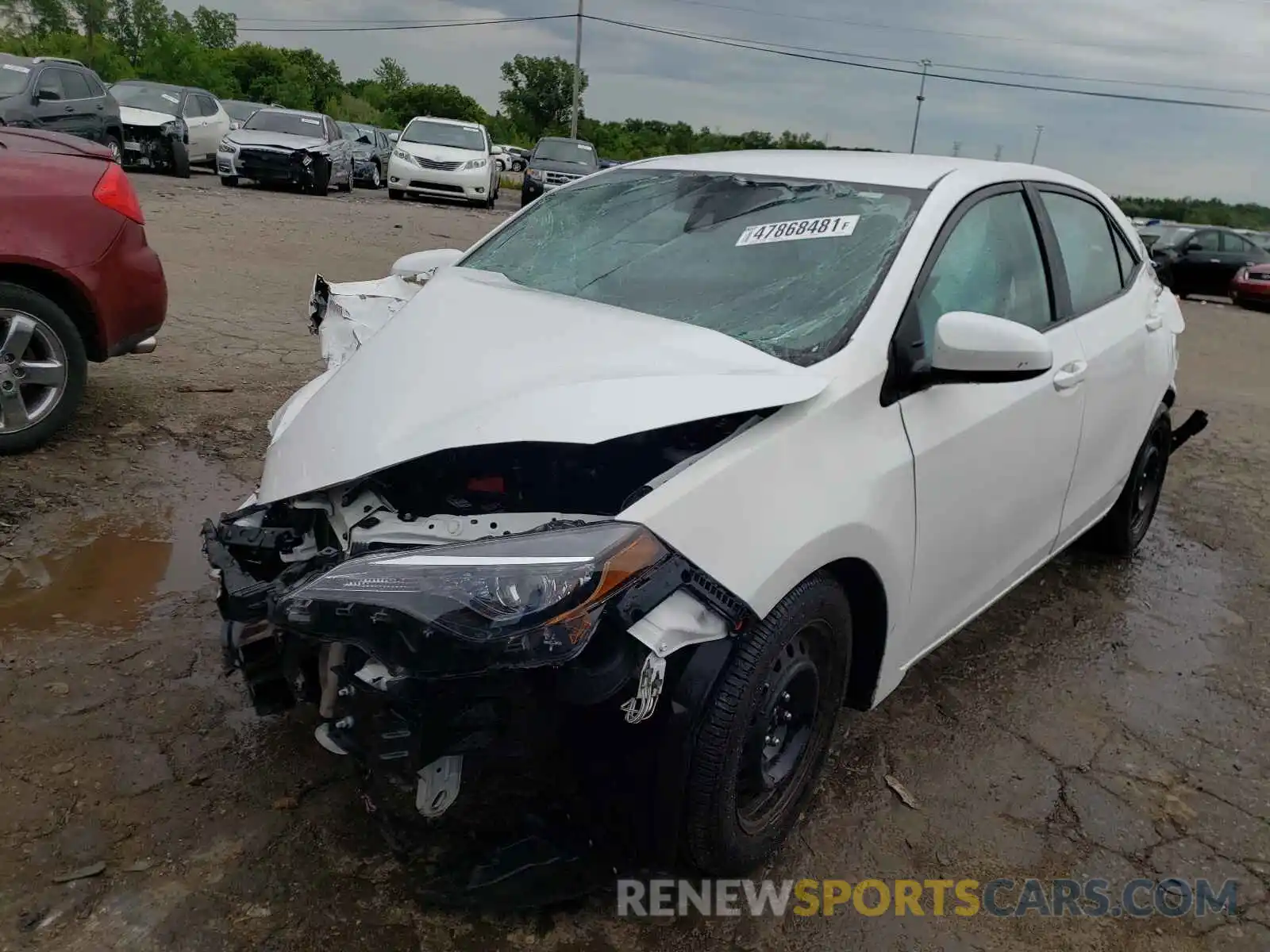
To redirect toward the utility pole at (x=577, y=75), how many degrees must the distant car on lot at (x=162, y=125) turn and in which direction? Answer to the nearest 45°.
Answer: approximately 180°

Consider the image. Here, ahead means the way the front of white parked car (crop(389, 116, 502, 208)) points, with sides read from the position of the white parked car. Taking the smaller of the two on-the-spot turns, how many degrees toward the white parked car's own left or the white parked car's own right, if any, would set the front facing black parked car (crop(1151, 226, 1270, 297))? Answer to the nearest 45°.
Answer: approximately 90° to the white parked car's own left

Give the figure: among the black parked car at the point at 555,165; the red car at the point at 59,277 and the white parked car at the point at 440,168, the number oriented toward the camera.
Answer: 2

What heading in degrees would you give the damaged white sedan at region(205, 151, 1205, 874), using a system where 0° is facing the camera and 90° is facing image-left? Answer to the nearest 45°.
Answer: approximately 45°

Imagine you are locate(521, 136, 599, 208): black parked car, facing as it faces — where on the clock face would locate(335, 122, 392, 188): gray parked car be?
locate(335, 122, 392, 188): gray parked car is roughly at 4 o'clock from locate(521, 136, 599, 208): black parked car.

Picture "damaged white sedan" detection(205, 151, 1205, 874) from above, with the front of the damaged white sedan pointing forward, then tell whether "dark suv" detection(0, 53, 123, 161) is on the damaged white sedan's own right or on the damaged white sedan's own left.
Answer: on the damaged white sedan's own right

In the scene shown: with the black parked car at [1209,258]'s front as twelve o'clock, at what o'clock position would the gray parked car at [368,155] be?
the gray parked car at [368,155] is roughly at 1 o'clock from the black parked car at [1209,258].

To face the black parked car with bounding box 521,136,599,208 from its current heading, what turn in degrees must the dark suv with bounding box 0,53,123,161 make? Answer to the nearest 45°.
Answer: approximately 180°
